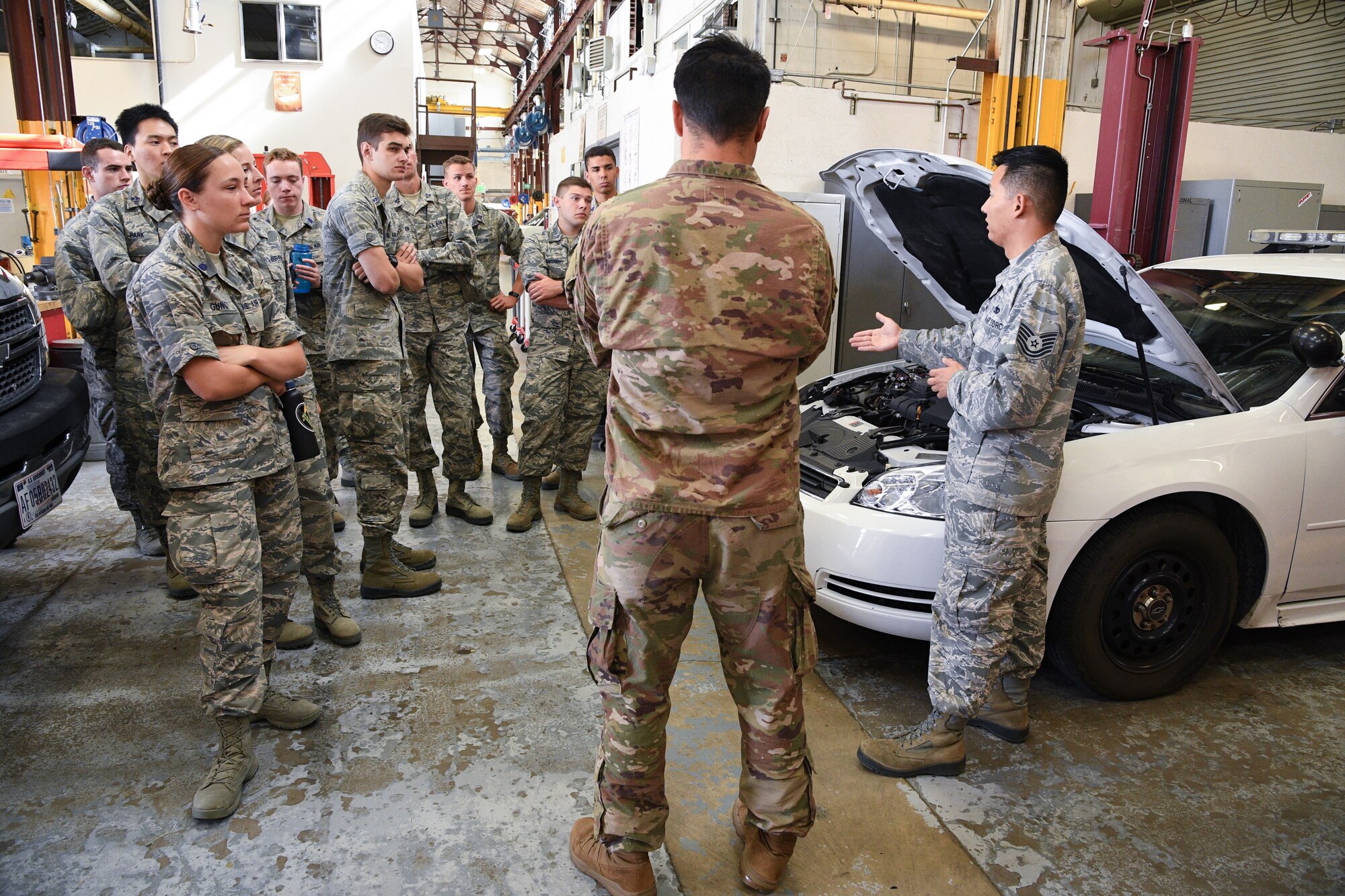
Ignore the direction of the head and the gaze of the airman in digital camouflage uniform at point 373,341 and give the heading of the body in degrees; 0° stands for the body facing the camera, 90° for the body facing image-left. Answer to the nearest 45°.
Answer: approximately 270°

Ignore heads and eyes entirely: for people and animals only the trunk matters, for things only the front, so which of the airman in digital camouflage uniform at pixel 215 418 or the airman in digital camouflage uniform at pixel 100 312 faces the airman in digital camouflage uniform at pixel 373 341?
the airman in digital camouflage uniform at pixel 100 312

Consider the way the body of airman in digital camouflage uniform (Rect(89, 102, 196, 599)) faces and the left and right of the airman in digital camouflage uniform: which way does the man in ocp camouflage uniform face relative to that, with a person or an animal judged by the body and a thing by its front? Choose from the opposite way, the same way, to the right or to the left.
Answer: to the left

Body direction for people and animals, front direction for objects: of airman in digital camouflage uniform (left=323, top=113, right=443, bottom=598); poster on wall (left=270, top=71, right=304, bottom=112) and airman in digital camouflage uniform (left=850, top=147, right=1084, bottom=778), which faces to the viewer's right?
airman in digital camouflage uniform (left=323, top=113, right=443, bottom=598)

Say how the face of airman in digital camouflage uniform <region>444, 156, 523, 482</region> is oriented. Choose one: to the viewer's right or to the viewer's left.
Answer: to the viewer's right

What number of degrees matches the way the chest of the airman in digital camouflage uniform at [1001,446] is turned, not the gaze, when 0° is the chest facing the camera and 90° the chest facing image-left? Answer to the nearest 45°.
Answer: approximately 90°

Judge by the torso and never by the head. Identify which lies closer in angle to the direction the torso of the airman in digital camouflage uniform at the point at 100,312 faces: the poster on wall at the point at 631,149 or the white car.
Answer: the white car

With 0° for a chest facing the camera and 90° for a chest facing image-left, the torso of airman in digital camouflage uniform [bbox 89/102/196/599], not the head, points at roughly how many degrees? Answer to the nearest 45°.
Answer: approximately 315°

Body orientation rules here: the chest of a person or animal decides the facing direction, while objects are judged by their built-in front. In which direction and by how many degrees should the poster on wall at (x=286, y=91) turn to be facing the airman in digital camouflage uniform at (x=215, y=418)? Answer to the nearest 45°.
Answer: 0° — it already faces them

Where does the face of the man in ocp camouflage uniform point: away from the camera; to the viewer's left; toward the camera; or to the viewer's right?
away from the camera

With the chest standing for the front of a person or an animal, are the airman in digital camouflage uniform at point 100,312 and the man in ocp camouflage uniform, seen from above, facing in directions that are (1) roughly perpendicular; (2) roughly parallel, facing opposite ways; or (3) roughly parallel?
roughly perpendicular

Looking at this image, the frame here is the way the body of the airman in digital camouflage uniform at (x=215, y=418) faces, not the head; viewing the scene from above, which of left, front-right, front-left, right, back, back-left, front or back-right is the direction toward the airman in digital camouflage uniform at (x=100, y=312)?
back-left

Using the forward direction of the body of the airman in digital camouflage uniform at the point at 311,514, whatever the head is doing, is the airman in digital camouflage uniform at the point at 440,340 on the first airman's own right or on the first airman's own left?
on the first airman's own left

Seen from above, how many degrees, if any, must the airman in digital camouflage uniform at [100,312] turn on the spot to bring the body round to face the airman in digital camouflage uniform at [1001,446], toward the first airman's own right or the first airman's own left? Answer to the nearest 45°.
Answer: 0° — they already face them

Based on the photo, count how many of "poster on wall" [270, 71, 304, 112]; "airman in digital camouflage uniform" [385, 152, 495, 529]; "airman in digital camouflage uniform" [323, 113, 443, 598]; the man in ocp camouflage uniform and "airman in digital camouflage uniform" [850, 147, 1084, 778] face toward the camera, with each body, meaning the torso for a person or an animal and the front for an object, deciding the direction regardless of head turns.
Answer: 2

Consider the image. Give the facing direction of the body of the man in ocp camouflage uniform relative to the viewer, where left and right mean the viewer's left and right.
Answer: facing away from the viewer
